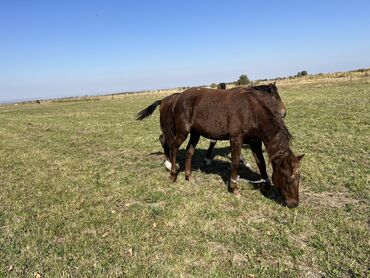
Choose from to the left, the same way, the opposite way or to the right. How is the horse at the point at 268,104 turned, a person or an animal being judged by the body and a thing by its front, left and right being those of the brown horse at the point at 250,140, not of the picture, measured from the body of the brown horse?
the same way

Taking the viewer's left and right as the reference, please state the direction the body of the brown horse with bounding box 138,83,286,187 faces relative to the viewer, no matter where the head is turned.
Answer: facing to the right of the viewer

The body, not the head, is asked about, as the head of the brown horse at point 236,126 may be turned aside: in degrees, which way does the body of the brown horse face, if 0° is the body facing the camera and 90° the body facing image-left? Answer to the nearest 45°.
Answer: approximately 315°

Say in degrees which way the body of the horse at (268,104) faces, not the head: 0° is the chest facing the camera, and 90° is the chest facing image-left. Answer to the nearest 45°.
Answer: approximately 270°
